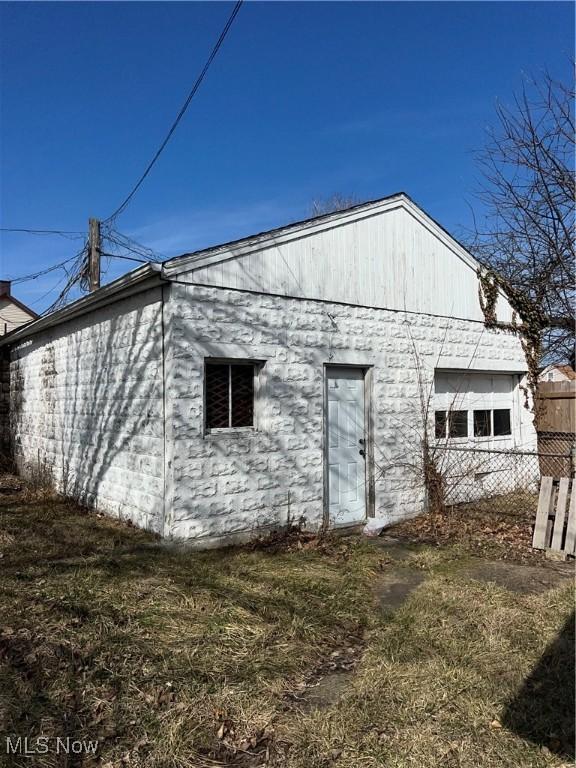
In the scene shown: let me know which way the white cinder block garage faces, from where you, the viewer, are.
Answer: facing the viewer and to the right of the viewer

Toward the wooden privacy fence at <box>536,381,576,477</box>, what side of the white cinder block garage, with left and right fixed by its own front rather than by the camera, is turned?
left

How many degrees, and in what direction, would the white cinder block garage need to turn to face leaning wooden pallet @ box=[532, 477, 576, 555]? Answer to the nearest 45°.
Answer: approximately 45° to its left

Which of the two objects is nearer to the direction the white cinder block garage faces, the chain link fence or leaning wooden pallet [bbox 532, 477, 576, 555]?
the leaning wooden pallet

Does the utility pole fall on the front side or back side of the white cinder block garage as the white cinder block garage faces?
on the back side
